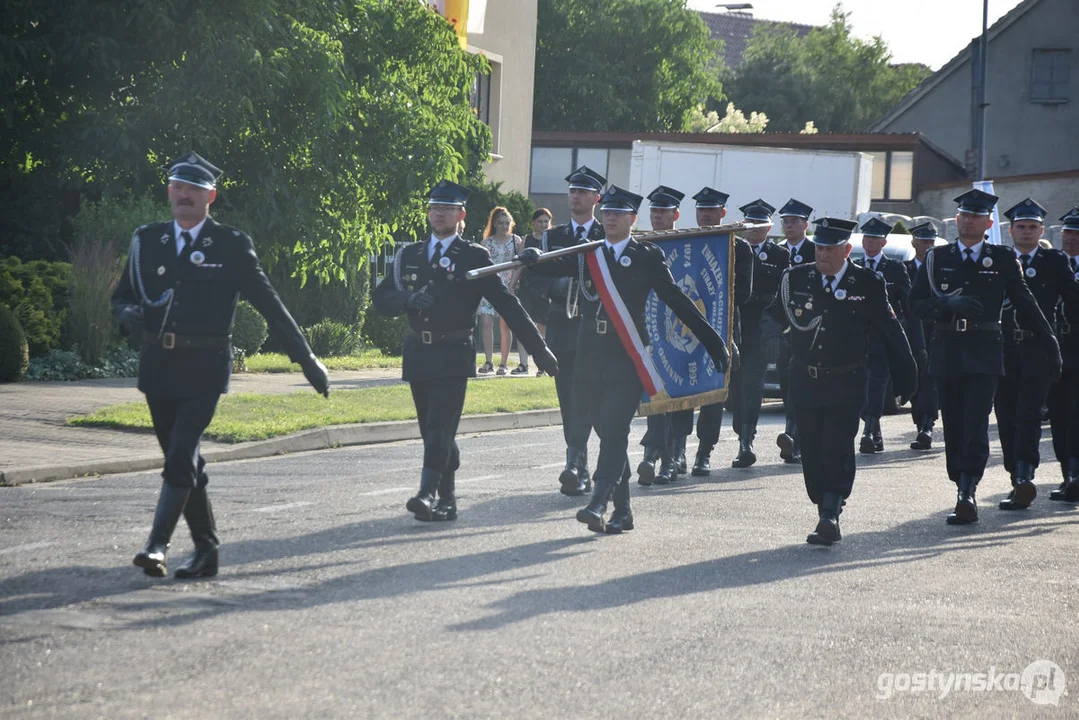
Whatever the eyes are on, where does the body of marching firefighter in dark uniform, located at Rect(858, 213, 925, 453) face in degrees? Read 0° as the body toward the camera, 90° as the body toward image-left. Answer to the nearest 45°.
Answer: approximately 0°

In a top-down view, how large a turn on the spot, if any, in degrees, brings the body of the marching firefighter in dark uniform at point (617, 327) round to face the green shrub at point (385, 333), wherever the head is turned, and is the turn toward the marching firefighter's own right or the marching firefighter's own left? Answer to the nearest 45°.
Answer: approximately 135° to the marching firefighter's own right

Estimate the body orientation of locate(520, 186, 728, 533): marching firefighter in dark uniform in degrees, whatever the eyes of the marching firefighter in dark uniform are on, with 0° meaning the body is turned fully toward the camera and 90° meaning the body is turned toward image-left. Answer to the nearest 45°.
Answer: approximately 45°

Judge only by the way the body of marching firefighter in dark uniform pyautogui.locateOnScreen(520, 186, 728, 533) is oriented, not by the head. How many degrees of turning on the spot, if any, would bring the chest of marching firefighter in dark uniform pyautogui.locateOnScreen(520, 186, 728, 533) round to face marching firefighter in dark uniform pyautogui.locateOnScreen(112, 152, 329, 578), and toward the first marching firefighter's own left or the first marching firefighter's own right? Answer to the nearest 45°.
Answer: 0° — they already face them

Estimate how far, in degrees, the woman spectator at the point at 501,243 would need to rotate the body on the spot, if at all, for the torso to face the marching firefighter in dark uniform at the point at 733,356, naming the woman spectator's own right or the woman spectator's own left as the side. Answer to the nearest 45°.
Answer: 0° — they already face them

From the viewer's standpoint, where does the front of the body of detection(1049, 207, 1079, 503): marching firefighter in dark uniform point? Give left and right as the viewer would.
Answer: facing the viewer and to the left of the viewer

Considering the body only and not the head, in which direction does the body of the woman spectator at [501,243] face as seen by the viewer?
toward the camera

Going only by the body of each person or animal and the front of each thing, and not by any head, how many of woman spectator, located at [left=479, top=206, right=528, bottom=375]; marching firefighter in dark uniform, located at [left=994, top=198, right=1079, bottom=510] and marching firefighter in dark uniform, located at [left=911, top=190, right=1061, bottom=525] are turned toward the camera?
3

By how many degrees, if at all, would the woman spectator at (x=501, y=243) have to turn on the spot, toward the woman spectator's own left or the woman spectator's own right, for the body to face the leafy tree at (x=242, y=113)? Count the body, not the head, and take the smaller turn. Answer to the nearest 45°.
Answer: approximately 135° to the woman spectator's own right

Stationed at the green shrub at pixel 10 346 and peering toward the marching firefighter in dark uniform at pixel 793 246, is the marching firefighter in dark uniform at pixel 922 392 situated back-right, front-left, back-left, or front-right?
front-left

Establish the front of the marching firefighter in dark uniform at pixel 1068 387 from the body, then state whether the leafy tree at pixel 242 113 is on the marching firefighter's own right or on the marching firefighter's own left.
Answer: on the marching firefighter's own right

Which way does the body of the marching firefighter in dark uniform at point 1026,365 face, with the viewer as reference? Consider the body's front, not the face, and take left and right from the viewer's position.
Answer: facing the viewer

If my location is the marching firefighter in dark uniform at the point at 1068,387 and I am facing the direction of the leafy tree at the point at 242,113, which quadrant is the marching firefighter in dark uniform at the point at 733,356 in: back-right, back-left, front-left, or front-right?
front-left

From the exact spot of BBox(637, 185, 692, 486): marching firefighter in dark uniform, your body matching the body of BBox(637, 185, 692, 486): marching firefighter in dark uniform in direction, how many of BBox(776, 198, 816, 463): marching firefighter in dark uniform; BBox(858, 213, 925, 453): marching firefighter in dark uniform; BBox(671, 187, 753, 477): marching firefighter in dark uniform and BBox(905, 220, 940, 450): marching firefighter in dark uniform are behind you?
4

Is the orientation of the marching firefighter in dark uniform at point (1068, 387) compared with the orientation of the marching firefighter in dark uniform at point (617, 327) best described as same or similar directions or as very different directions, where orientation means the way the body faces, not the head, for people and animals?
same or similar directions
